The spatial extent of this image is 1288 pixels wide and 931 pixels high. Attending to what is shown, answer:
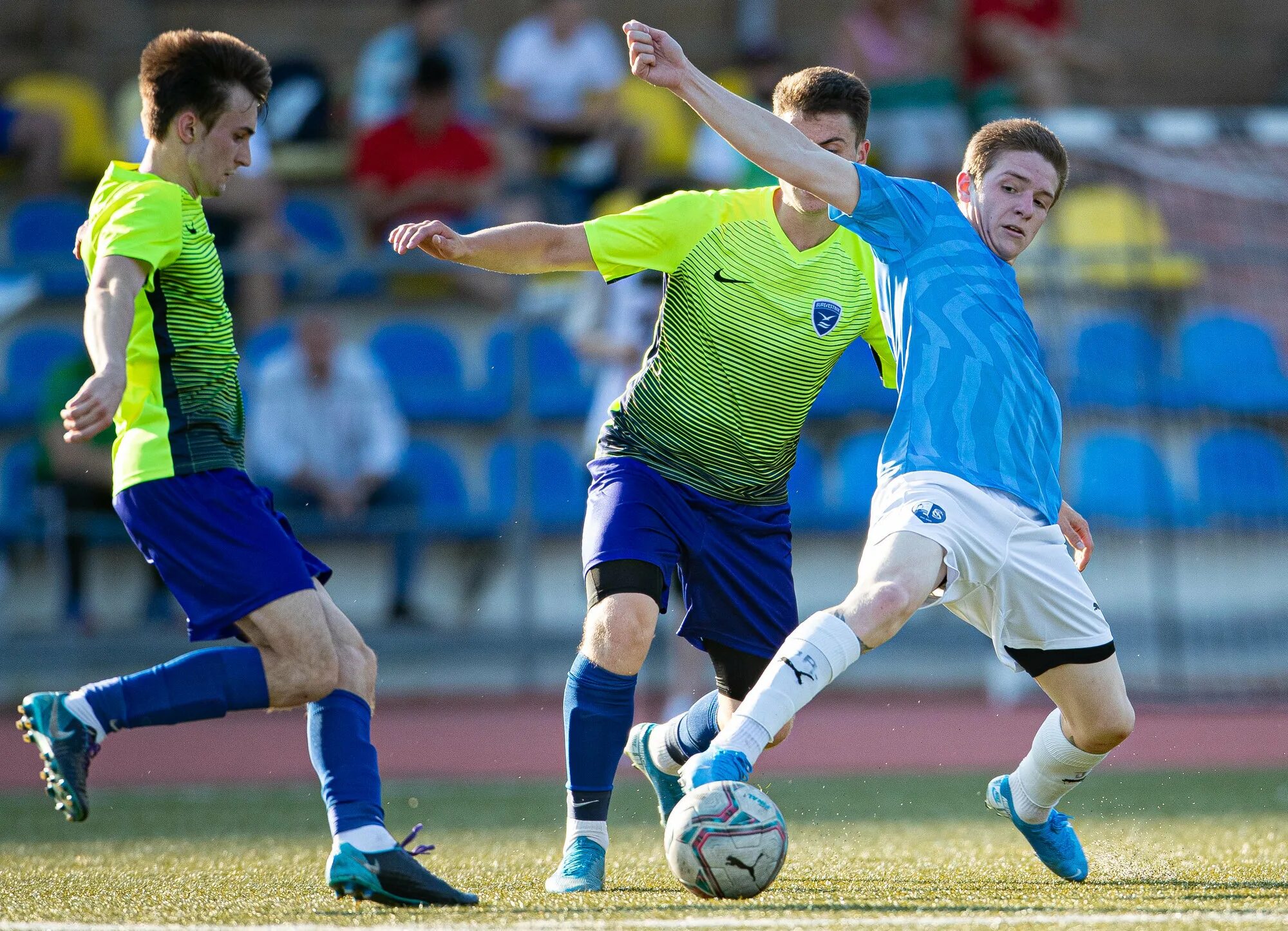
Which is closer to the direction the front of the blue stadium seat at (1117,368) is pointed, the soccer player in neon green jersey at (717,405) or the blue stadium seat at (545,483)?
the soccer player in neon green jersey

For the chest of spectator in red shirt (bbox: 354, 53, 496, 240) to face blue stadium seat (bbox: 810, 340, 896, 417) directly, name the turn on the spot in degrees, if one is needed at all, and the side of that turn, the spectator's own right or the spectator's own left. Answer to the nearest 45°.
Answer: approximately 45° to the spectator's own left

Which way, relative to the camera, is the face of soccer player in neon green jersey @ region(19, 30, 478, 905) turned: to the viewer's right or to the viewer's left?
to the viewer's right

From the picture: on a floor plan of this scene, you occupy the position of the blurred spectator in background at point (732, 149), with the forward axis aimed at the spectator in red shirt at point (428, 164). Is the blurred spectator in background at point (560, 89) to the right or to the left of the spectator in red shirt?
right

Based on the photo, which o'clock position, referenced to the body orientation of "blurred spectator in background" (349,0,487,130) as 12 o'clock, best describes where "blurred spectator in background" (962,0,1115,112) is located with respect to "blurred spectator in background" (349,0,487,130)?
"blurred spectator in background" (962,0,1115,112) is roughly at 9 o'clock from "blurred spectator in background" (349,0,487,130).

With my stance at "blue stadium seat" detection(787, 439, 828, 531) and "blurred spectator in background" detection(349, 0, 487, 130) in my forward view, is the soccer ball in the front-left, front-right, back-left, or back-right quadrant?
back-left

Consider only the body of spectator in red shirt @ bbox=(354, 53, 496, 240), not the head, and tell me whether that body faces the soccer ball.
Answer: yes
